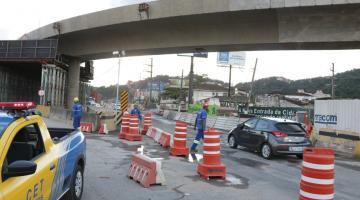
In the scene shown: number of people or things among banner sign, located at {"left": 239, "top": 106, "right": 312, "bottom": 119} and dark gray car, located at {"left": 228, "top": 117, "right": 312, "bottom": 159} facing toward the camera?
1

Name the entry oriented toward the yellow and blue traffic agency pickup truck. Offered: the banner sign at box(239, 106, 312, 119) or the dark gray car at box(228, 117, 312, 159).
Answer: the banner sign

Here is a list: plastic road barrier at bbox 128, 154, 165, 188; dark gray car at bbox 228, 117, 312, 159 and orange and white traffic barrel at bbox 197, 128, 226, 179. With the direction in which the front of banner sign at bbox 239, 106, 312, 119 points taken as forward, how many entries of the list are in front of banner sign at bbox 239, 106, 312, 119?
3

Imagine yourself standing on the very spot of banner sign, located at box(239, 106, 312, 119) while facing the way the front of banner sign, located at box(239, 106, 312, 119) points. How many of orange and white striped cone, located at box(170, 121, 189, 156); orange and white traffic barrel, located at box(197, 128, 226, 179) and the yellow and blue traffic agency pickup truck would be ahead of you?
3

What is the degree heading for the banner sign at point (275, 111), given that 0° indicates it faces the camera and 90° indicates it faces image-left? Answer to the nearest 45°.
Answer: approximately 0°

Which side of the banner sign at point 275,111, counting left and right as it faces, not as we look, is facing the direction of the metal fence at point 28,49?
right
